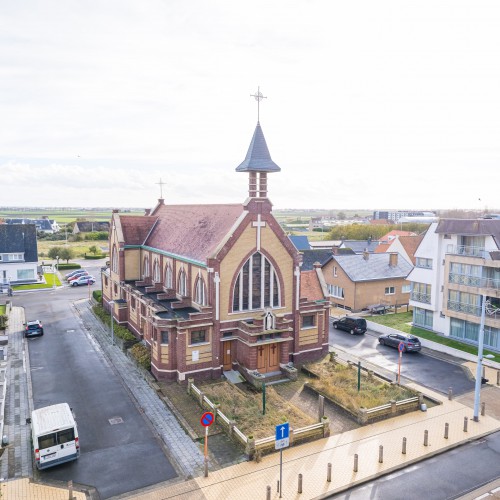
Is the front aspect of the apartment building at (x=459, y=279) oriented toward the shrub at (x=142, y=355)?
yes

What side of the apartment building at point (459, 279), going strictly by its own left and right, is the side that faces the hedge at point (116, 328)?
front

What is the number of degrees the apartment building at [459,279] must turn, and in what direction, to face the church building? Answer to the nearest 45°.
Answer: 0° — it already faces it

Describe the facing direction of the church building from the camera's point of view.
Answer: facing the viewer and to the right of the viewer

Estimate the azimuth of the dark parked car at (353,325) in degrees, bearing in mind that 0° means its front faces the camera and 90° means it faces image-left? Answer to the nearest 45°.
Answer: approximately 135°

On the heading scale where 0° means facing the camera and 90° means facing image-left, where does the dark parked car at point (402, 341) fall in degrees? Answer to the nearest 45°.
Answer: approximately 135°

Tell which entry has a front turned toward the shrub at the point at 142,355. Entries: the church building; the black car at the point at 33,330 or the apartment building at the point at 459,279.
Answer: the apartment building

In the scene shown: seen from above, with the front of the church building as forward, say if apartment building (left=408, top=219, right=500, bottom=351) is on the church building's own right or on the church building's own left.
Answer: on the church building's own left
